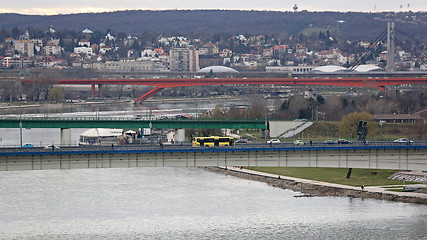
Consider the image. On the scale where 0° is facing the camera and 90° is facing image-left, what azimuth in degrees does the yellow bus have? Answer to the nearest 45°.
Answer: approximately 270°
